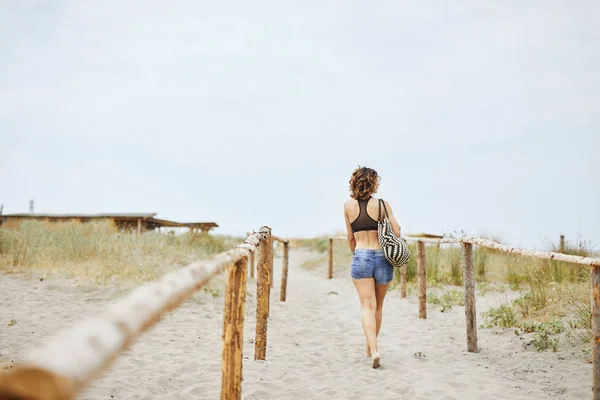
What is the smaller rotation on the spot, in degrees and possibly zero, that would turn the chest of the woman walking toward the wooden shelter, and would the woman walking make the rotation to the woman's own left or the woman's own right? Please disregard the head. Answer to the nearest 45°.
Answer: approximately 45° to the woman's own left

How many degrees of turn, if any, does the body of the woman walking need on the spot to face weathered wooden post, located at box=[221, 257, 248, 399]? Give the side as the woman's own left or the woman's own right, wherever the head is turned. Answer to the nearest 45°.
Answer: approximately 180°

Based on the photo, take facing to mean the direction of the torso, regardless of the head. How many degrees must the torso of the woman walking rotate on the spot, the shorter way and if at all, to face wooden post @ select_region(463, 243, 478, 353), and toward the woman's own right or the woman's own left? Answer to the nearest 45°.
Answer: approximately 45° to the woman's own right

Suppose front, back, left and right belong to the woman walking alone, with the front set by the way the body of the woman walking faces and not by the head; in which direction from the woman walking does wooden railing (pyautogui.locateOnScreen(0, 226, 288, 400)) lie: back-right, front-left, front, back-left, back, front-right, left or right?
back

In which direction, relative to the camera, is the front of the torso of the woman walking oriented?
away from the camera

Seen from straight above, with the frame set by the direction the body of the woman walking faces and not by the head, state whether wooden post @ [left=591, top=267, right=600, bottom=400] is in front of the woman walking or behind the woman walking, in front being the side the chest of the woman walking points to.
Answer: behind

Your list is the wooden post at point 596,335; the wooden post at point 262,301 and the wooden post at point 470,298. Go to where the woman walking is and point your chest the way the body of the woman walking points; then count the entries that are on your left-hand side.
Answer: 1

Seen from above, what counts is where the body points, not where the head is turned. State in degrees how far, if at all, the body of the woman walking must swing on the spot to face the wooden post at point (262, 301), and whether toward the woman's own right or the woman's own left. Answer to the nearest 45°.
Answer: approximately 90° to the woman's own left

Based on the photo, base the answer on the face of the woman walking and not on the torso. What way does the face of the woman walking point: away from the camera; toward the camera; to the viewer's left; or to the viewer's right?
away from the camera

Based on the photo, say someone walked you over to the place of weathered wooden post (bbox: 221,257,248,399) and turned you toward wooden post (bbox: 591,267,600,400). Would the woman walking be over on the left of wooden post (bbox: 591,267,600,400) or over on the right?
left
